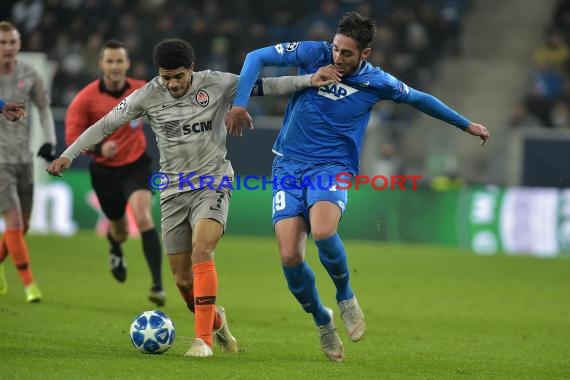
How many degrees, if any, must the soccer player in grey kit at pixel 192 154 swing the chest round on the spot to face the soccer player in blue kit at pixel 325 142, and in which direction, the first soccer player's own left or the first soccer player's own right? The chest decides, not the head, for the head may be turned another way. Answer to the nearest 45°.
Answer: approximately 90° to the first soccer player's own left

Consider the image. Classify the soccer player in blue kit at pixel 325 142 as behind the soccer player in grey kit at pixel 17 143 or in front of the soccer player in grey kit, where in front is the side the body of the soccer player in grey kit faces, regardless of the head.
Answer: in front

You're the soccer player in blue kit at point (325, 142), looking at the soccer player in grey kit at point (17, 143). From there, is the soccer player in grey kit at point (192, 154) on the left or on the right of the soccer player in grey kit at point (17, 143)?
left

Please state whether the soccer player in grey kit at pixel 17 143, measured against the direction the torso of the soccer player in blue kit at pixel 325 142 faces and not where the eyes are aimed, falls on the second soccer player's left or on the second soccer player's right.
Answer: on the second soccer player's right

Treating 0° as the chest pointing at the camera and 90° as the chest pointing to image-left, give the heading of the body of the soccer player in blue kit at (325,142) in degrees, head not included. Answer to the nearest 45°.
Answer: approximately 0°

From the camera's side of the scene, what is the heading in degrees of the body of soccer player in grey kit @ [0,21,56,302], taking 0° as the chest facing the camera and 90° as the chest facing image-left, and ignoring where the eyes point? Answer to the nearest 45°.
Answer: approximately 0°

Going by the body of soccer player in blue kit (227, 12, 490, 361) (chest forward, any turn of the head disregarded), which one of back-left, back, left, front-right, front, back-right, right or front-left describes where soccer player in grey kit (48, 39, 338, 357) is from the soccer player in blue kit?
right

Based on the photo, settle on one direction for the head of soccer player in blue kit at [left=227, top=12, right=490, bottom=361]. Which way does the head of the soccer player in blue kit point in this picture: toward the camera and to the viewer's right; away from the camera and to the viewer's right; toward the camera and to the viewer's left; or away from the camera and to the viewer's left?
toward the camera and to the viewer's left
